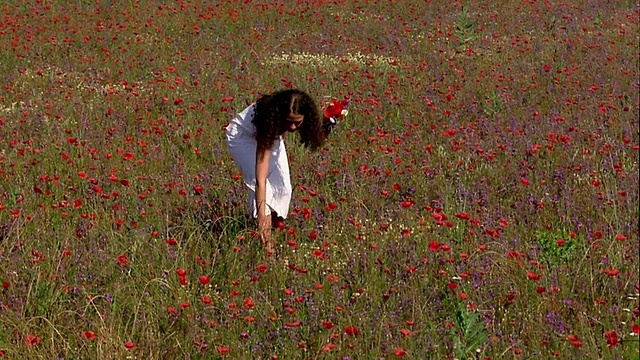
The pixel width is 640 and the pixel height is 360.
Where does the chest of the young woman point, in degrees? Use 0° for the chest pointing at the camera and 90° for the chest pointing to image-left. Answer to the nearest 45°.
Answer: approximately 315°

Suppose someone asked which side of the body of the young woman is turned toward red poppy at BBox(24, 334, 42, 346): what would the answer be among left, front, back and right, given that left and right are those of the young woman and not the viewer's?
right
